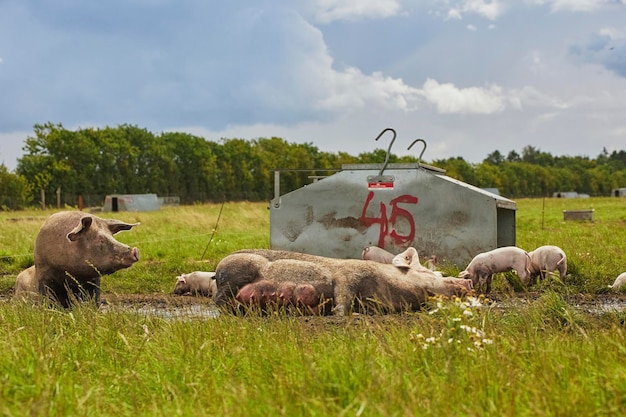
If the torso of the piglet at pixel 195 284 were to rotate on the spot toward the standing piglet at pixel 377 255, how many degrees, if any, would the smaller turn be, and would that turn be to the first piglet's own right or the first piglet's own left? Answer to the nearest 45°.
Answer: approximately 180°

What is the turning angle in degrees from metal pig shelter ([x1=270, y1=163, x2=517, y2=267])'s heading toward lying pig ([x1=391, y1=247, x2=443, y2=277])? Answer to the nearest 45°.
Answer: approximately 90° to its right

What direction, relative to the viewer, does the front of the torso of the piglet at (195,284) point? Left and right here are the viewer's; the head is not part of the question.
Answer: facing to the left of the viewer

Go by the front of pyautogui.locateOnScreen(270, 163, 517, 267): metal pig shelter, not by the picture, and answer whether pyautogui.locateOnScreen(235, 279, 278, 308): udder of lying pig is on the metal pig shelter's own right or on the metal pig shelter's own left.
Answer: on the metal pig shelter's own right

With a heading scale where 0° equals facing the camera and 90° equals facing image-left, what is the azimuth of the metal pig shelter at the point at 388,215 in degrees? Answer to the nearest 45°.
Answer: approximately 270°
